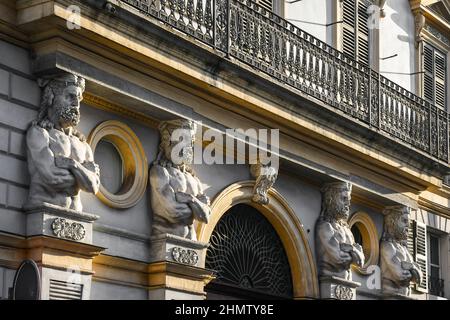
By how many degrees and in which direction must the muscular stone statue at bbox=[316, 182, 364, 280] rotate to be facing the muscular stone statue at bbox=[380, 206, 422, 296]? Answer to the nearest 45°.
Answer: approximately 90° to its left

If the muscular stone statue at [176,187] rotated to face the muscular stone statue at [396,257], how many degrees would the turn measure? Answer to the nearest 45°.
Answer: approximately 90° to its left

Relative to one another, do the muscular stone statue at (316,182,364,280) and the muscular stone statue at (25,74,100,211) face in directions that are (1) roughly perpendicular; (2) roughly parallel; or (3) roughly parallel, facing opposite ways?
roughly parallel

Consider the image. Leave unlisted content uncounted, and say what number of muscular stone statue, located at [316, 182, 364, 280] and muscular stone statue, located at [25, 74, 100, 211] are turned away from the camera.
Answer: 0

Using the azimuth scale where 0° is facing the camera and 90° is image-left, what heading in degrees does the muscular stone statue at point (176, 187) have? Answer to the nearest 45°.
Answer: approximately 315°

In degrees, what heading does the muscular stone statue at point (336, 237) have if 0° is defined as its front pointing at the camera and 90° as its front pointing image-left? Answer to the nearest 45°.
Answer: approximately 315°

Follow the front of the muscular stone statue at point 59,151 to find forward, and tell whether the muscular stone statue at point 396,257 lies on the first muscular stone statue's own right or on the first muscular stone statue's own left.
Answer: on the first muscular stone statue's own left

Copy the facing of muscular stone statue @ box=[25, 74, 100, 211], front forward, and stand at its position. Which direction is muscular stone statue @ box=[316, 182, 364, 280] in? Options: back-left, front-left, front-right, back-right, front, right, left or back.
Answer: left

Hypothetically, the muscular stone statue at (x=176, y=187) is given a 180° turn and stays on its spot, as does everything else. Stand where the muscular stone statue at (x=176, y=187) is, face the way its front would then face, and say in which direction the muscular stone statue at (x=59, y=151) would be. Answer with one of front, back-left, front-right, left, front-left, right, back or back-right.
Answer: left

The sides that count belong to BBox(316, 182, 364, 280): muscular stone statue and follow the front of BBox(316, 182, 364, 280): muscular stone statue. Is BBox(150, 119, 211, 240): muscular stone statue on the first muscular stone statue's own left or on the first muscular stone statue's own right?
on the first muscular stone statue's own right

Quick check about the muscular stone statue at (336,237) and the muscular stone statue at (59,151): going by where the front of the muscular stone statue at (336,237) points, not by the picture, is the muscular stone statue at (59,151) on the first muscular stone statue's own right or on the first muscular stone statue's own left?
on the first muscular stone statue's own right

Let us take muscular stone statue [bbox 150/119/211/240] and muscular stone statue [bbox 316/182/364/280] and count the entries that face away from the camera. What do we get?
0
